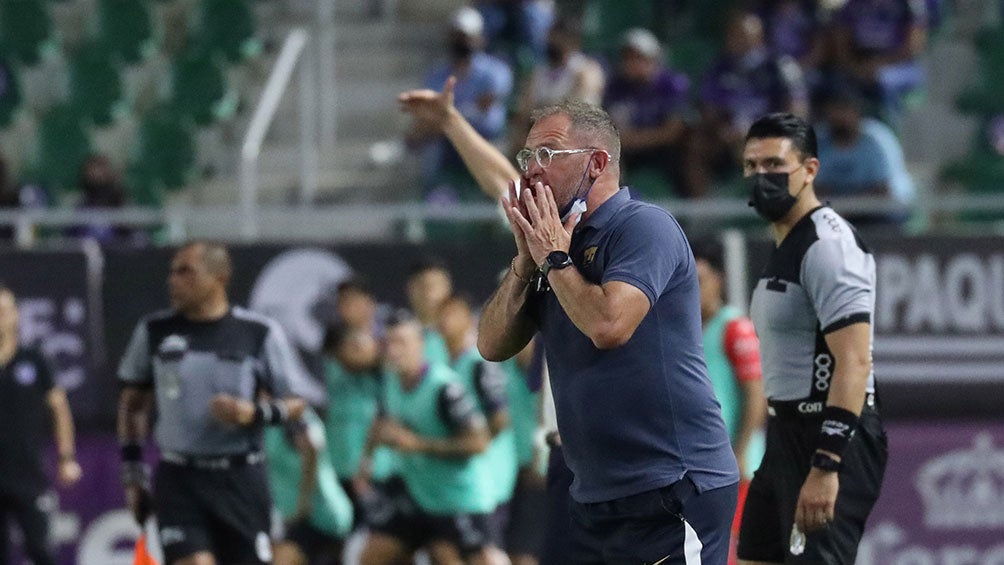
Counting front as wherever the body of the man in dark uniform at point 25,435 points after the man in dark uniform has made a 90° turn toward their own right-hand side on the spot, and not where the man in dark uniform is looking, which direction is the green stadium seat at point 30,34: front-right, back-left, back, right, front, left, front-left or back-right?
right

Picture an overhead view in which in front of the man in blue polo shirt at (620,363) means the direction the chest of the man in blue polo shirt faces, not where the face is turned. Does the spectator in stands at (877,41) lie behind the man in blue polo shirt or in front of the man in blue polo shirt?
behind

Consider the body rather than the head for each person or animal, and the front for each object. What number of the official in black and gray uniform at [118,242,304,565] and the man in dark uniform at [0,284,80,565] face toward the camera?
2

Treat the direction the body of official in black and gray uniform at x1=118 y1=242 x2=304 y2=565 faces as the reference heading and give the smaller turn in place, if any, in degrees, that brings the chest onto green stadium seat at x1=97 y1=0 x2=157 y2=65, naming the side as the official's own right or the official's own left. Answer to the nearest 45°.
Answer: approximately 180°

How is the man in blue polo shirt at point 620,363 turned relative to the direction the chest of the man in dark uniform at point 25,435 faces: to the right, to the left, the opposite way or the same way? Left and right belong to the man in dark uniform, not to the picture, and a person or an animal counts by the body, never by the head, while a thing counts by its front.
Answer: to the right
